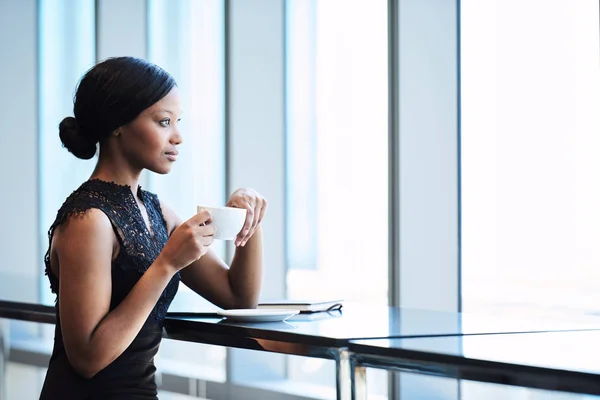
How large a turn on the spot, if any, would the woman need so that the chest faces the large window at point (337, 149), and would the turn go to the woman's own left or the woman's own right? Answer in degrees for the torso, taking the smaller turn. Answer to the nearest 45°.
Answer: approximately 90° to the woman's own left

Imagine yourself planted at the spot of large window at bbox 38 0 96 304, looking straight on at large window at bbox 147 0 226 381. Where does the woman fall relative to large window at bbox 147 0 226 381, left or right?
right

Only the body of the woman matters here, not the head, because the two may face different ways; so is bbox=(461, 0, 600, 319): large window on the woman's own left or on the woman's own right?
on the woman's own left

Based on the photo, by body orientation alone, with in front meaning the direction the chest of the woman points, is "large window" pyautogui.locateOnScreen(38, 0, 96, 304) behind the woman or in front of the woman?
behind
